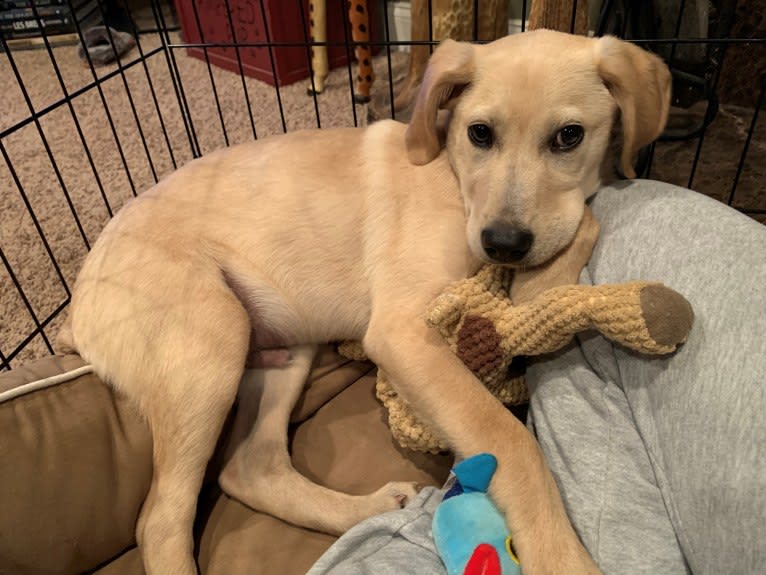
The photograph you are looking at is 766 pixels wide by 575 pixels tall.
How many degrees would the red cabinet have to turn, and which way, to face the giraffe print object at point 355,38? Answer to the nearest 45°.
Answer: approximately 90° to its left

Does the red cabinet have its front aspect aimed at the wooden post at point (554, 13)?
no

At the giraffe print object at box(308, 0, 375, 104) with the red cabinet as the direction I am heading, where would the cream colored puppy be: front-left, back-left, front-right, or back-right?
back-left

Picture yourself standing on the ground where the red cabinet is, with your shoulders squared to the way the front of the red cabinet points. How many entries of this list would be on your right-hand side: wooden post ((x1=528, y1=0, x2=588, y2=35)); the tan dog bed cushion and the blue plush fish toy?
0

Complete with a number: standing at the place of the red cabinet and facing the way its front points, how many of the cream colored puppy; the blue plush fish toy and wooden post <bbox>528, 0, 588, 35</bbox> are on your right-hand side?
0

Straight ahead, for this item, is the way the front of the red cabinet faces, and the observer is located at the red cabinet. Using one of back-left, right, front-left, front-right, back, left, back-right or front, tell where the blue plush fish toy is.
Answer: front-left

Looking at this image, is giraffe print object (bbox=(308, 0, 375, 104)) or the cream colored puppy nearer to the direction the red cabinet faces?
the cream colored puppy

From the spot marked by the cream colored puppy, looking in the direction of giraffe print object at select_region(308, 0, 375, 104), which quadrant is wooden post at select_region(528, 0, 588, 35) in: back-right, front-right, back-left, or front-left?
front-right

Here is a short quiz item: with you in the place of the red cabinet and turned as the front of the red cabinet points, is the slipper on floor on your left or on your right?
on your right

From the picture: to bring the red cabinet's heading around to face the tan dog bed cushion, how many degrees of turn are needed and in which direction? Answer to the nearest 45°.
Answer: approximately 45° to its left

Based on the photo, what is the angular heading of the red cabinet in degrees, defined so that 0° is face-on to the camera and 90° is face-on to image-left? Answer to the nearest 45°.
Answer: approximately 45°

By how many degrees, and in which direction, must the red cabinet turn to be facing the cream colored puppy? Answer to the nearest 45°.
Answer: approximately 45° to its left

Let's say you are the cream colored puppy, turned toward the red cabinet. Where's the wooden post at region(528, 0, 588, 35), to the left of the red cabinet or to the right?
right
